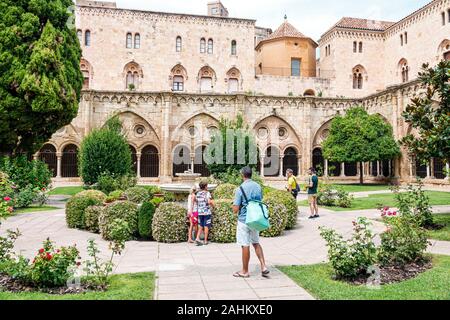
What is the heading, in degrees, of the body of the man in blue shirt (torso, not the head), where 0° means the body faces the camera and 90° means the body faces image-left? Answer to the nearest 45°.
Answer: approximately 135°

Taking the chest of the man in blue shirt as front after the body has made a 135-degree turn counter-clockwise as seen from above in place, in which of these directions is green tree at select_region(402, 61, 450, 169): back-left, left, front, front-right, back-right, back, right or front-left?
back-left

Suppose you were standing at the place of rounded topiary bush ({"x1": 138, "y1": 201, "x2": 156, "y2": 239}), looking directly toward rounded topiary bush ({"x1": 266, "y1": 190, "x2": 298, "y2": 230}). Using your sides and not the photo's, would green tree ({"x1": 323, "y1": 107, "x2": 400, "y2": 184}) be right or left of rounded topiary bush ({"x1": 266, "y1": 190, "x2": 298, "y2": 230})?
left

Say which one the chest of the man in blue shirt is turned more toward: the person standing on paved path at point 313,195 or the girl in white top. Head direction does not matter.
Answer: the girl in white top

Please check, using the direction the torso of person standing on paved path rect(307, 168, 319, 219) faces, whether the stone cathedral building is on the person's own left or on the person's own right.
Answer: on the person's own right

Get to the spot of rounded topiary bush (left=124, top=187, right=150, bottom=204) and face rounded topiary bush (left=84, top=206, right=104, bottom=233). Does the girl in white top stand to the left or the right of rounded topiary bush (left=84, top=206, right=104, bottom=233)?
left
